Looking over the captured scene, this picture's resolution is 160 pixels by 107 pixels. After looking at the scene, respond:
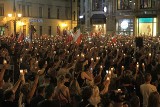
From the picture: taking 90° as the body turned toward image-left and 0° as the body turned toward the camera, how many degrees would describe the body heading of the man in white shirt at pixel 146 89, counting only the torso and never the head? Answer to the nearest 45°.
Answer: approximately 180°

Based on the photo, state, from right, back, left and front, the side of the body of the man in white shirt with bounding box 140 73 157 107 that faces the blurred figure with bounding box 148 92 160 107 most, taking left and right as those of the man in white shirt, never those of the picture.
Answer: back
